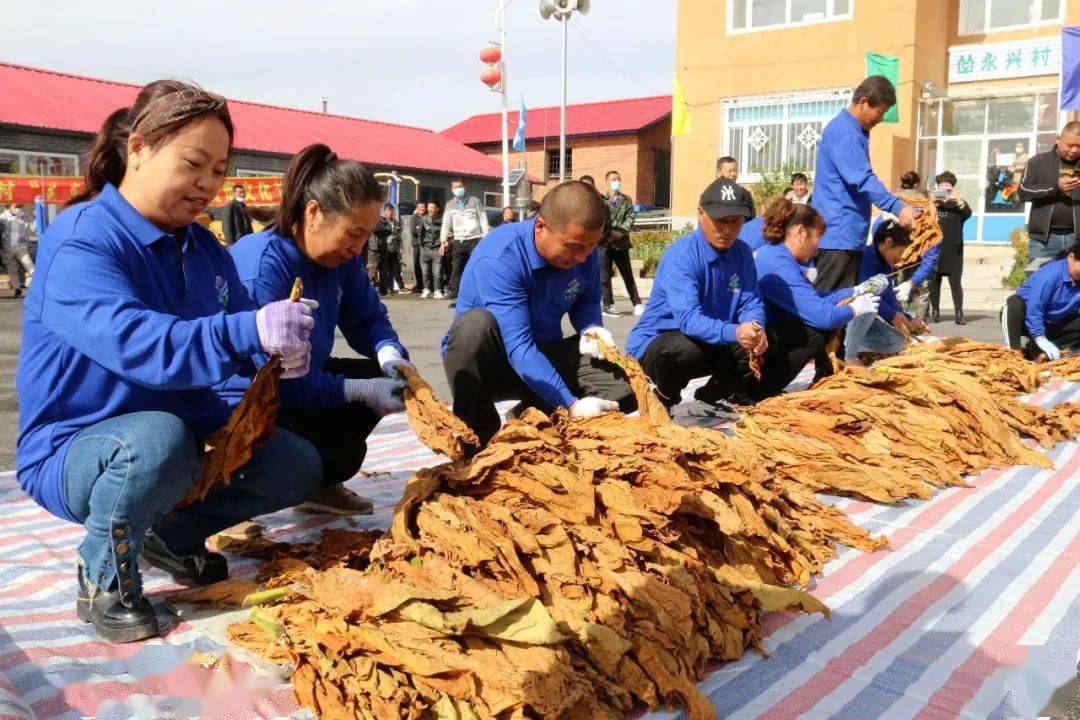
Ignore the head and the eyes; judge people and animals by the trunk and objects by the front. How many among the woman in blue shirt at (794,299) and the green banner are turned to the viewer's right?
1

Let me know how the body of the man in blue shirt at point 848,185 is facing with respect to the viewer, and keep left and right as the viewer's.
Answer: facing to the right of the viewer

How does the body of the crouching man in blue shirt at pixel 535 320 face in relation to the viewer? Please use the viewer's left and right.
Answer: facing the viewer and to the right of the viewer

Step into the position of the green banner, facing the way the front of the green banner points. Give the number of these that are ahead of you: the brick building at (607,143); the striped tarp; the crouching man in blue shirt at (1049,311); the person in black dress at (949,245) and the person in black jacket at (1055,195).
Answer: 4

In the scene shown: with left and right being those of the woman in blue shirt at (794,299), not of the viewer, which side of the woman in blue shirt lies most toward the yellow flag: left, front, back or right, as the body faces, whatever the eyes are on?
left

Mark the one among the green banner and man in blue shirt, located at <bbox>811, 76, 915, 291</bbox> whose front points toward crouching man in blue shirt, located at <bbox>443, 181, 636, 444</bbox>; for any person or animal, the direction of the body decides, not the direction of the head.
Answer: the green banner

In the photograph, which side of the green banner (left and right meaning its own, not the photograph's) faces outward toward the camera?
front

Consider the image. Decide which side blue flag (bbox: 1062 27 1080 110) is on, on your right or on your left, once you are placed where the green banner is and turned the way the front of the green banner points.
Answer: on your left

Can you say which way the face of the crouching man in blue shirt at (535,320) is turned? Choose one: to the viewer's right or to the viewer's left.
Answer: to the viewer's right

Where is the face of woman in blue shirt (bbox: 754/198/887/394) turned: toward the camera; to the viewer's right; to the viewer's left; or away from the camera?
to the viewer's right

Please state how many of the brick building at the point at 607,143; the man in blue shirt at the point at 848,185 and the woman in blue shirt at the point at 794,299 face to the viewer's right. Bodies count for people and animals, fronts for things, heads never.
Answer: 2

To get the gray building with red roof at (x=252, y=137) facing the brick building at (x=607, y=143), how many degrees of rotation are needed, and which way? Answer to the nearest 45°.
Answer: approximately 90° to its left

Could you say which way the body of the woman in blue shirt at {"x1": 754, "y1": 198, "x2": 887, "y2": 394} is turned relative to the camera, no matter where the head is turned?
to the viewer's right
